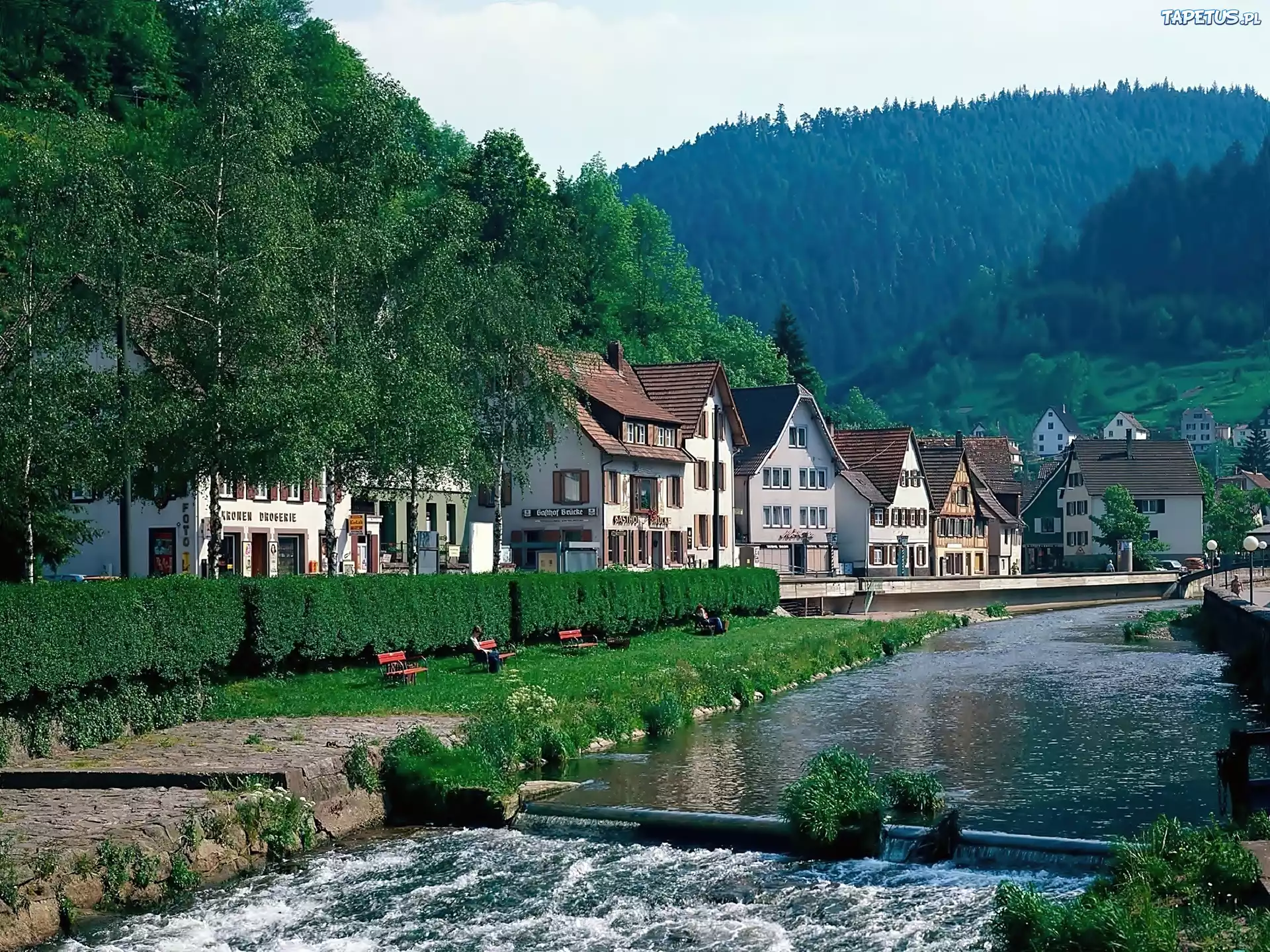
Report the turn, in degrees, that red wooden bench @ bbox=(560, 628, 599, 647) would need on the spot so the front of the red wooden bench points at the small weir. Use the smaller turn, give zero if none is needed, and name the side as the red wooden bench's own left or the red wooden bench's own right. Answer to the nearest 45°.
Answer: approximately 45° to the red wooden bench's own right

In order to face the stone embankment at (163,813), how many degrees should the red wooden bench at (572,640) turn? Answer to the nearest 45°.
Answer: approximately 45° to its right

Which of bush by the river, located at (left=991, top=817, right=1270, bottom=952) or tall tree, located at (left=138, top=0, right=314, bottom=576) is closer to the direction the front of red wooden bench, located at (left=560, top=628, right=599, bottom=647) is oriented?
the bush by the river

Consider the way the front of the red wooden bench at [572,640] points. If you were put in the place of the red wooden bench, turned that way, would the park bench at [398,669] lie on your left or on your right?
on your right

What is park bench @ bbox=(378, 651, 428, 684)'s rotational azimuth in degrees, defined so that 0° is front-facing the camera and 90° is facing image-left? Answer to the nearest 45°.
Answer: approximately 315°

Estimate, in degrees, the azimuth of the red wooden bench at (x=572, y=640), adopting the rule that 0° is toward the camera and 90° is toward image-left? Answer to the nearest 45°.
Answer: approximately 315°

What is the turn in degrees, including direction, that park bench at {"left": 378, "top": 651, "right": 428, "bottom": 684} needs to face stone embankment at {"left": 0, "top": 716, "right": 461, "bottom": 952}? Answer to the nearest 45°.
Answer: approximately 45° to its right

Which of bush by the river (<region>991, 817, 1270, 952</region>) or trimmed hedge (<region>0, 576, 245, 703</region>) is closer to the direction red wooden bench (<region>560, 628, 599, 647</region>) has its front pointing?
the bush by the river

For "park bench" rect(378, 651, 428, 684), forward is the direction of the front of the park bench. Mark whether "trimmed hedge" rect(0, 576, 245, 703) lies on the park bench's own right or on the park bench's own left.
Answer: on the park bench's own right
